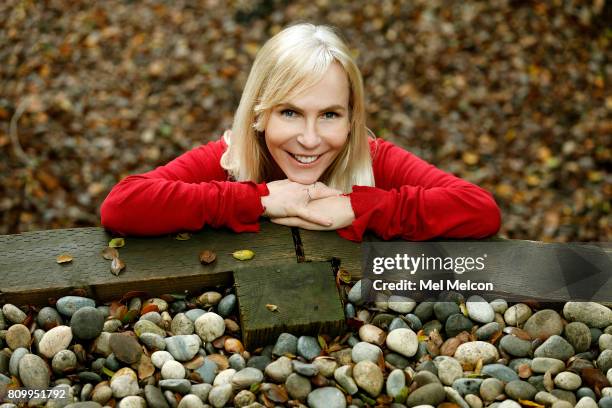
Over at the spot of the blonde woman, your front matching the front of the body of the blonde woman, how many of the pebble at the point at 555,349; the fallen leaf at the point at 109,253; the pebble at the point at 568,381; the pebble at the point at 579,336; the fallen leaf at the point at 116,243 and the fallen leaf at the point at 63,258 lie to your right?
3

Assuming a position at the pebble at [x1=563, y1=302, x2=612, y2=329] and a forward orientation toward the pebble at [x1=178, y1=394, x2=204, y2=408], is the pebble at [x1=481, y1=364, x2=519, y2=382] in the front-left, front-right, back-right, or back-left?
front-left

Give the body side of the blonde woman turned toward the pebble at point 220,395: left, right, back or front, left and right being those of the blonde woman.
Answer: front

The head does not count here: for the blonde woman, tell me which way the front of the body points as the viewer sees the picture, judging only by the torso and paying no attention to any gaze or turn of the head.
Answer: toward the camera

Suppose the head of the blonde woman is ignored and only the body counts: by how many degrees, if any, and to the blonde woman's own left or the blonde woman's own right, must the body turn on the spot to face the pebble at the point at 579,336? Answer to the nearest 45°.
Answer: approximately 45° to the blonde woman's own left

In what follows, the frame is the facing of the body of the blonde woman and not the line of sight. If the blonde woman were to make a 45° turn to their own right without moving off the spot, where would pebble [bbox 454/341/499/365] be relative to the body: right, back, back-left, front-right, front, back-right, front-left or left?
left

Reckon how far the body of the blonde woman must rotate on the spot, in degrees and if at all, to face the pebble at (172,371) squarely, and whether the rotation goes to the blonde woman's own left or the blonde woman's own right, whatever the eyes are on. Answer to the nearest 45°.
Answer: approximately 45° to the blonde woman's own right

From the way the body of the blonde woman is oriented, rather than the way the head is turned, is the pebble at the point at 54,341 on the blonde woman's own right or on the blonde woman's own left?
on the blonde woman's own right

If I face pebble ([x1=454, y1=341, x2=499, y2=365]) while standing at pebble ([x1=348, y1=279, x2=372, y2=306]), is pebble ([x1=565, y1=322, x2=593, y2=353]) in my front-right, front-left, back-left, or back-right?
front-left

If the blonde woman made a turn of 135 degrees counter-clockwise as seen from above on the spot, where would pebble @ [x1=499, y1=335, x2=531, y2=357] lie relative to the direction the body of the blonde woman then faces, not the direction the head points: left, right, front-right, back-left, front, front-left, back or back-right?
right

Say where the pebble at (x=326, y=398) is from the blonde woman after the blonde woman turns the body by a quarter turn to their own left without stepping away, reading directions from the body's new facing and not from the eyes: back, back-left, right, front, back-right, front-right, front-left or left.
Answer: right
